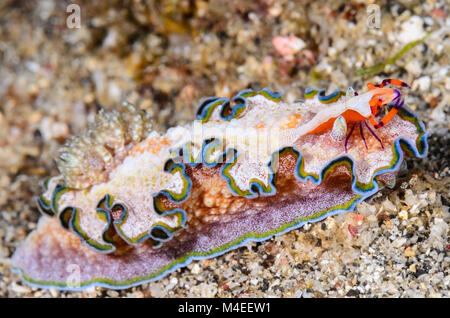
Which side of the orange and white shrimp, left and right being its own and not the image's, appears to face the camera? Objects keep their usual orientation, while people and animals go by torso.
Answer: right
